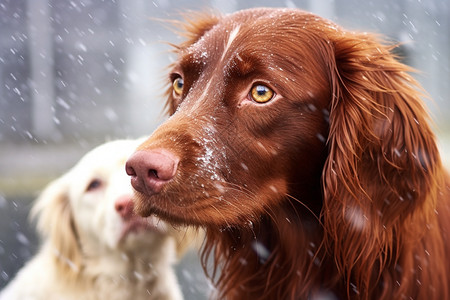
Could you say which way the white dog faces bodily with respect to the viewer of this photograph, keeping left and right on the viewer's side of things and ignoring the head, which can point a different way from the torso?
facing the viewer and to the right of the viewer
